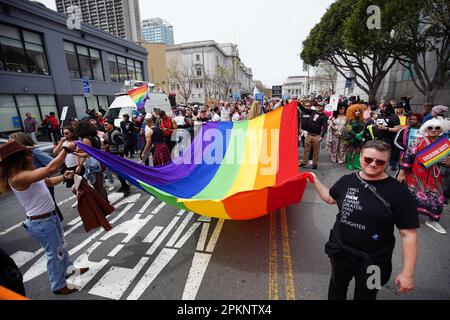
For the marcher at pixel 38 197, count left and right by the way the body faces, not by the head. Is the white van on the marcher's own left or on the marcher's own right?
on the marcher's own left

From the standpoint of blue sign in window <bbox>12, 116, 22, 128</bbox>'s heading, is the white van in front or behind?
in front

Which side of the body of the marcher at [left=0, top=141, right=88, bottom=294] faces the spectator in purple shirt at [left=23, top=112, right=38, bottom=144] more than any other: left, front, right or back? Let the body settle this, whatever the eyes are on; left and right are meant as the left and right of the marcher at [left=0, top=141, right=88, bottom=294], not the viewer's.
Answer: left

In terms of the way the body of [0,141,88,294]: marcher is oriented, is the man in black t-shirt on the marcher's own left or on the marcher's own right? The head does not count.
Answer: on the marcher's own right

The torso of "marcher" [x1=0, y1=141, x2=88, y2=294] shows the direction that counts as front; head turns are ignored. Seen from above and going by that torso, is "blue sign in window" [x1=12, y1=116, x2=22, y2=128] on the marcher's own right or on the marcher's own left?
on the marcher's own left

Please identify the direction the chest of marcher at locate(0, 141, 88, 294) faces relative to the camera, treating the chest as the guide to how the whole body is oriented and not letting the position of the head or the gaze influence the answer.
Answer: to the viewer's right

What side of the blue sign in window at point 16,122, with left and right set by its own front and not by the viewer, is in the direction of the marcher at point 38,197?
front

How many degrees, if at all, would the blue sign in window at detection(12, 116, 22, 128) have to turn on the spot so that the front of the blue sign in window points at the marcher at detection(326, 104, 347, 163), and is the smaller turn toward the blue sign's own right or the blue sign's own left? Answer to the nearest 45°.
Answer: approximately 45° to the blue sign's own left

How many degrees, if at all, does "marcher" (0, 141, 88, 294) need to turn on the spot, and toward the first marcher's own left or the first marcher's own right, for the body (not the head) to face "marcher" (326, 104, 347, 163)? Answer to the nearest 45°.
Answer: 0° — they already face them
